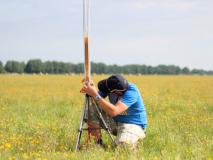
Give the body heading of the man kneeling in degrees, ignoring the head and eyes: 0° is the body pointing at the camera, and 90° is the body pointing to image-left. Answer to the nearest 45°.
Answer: approximately 90°

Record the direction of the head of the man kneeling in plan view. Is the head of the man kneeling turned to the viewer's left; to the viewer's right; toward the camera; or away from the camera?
to the viewer's left
